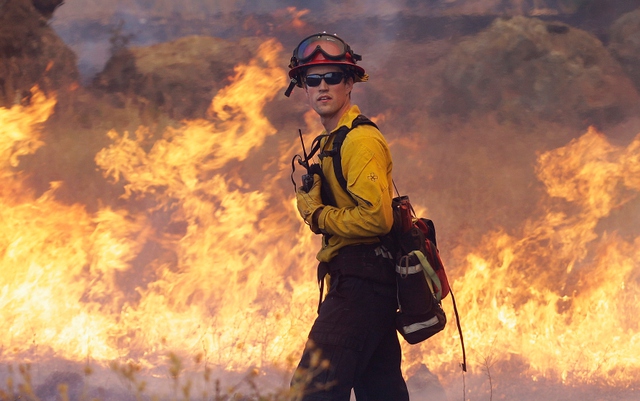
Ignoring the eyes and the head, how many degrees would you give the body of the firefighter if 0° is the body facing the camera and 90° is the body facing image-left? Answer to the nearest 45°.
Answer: approximately 90°
